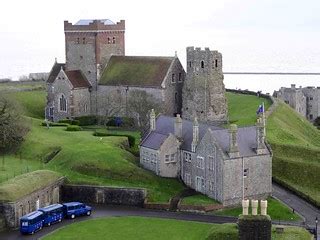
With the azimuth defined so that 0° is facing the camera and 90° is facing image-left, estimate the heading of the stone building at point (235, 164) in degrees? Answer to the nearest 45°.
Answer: approximately 45°

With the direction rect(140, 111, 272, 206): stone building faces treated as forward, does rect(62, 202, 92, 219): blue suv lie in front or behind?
in front

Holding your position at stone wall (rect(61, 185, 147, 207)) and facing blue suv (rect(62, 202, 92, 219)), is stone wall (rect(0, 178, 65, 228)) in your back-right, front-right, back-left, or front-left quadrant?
front-right

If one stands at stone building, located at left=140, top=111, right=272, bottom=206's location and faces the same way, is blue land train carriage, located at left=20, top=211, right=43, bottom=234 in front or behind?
in front

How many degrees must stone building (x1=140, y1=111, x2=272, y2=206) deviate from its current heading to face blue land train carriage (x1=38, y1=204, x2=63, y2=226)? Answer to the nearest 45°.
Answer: approximately 45° to its right

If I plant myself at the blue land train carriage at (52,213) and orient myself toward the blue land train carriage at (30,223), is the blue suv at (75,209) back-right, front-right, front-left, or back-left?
back-left

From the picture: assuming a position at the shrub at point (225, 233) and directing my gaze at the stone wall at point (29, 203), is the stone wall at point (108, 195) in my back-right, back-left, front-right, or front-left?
front-right

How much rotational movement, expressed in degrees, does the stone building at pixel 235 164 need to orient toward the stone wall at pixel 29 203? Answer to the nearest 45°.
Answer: approximately 45° to its right

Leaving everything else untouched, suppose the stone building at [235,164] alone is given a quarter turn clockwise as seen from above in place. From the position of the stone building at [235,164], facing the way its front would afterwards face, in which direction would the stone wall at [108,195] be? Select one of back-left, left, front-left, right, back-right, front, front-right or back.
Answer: front-left

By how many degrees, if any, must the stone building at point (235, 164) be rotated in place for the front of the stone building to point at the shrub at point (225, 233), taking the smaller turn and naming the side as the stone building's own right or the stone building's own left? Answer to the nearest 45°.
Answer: approximately 45° to the stone building's own left

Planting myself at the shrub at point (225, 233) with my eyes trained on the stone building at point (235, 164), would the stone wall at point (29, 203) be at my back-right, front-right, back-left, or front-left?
front-left

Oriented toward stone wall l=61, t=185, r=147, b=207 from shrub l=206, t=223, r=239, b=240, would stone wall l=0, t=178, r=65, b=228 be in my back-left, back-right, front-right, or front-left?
front-left
